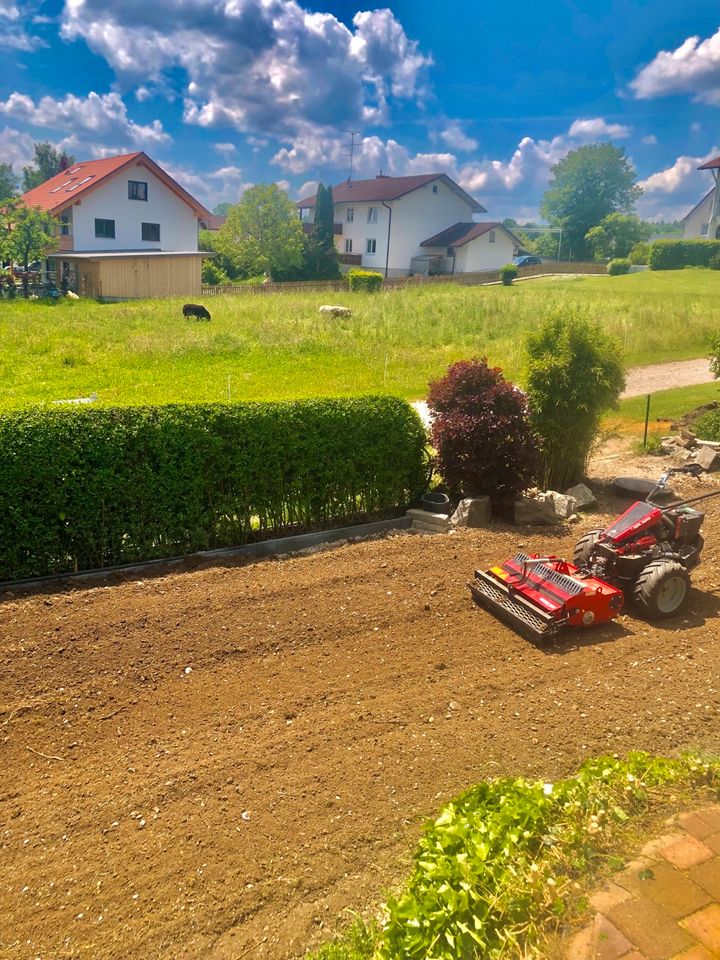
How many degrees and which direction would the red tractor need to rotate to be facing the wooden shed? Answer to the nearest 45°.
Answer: approximately 90° to its right

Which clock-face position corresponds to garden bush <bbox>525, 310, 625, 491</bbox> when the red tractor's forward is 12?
The garden bush is roughly at 4 o'clock from the red tractor.

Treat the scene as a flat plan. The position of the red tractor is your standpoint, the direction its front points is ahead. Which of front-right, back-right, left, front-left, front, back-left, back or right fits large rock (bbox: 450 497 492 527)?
right

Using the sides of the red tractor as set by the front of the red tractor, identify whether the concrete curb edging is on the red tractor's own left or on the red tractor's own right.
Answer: on the red tractor's own right

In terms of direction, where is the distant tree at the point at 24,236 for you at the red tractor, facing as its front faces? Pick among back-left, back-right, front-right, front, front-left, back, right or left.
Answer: right

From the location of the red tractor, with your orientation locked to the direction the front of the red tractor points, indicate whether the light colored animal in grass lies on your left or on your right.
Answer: on your right

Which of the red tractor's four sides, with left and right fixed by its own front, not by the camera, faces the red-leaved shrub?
right

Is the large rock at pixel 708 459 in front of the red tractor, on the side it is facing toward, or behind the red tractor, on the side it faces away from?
behind

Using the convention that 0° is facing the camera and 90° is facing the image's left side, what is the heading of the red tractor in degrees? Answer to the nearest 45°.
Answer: approximately 45°

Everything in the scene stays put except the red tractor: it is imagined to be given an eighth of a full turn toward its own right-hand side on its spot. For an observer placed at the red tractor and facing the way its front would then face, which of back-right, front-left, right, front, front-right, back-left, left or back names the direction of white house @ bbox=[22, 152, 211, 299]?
front-right

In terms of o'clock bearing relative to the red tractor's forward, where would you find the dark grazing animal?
The dark grazing animal is roughly at 3 o'clock from the red tractor.

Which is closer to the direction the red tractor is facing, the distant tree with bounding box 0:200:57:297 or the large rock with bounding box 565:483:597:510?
the distant tree

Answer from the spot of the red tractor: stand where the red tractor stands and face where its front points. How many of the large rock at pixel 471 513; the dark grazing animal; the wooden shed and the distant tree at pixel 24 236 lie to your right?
4
